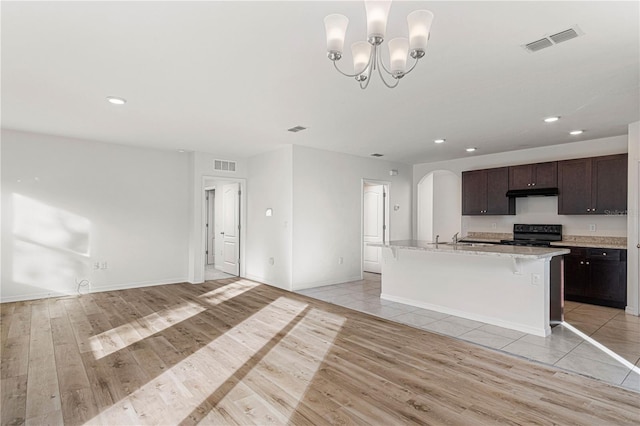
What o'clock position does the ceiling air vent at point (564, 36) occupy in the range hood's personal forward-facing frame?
The ceiling air vent is roughly at 12 o'clock from the range hood.

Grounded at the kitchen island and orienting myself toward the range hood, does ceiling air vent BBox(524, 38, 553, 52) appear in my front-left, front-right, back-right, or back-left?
back-right

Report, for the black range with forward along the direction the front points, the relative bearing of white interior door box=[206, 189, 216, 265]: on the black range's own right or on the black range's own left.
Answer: on the black range's own right

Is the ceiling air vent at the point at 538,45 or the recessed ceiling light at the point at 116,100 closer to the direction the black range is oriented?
the ceiling air vent

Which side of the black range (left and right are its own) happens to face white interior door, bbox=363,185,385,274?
right

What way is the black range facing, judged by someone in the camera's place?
facing the viewer

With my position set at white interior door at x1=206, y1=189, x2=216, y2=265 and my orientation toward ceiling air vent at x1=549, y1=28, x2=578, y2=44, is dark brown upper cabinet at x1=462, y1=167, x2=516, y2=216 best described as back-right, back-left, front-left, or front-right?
front-left

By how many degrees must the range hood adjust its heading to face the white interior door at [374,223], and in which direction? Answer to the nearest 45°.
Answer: approximately 90° to its right

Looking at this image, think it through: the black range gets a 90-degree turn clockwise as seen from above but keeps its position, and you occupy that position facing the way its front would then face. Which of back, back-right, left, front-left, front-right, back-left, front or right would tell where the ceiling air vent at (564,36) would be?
left

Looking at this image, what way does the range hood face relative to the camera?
toward the camera

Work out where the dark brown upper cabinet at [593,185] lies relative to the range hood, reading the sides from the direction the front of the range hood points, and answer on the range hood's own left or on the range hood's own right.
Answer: on the range hood's own left

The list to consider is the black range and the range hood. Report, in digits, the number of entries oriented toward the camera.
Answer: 2
